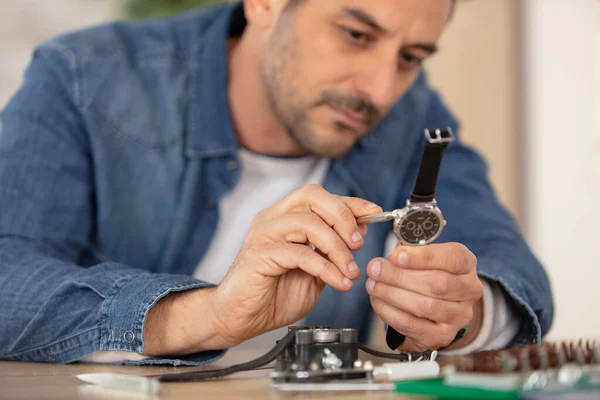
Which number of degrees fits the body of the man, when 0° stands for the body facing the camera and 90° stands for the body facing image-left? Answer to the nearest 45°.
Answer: approximately 315°

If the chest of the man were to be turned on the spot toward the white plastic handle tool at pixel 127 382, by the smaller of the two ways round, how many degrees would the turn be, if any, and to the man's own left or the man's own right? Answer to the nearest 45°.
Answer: approximately 45° to the man's own right
